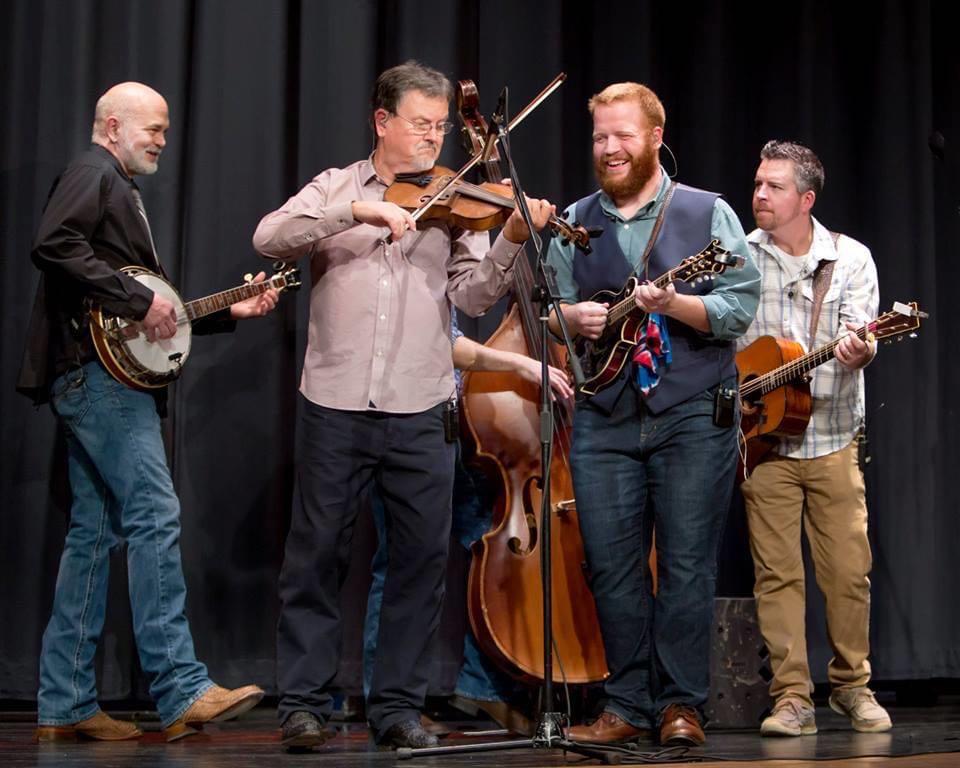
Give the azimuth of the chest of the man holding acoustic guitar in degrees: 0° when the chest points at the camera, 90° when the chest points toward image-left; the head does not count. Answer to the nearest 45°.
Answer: approximately 45°

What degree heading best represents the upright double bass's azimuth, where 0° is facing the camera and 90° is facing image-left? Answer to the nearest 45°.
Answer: approximately 315°

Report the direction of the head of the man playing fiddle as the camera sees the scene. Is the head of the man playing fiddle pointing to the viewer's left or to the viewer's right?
to the viewer's right

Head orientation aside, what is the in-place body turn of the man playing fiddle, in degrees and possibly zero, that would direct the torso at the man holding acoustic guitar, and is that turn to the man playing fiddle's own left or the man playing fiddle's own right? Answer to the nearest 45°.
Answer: approximately 135° to the man playing fiddle's own left

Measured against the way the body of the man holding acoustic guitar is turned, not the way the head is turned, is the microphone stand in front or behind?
in front
